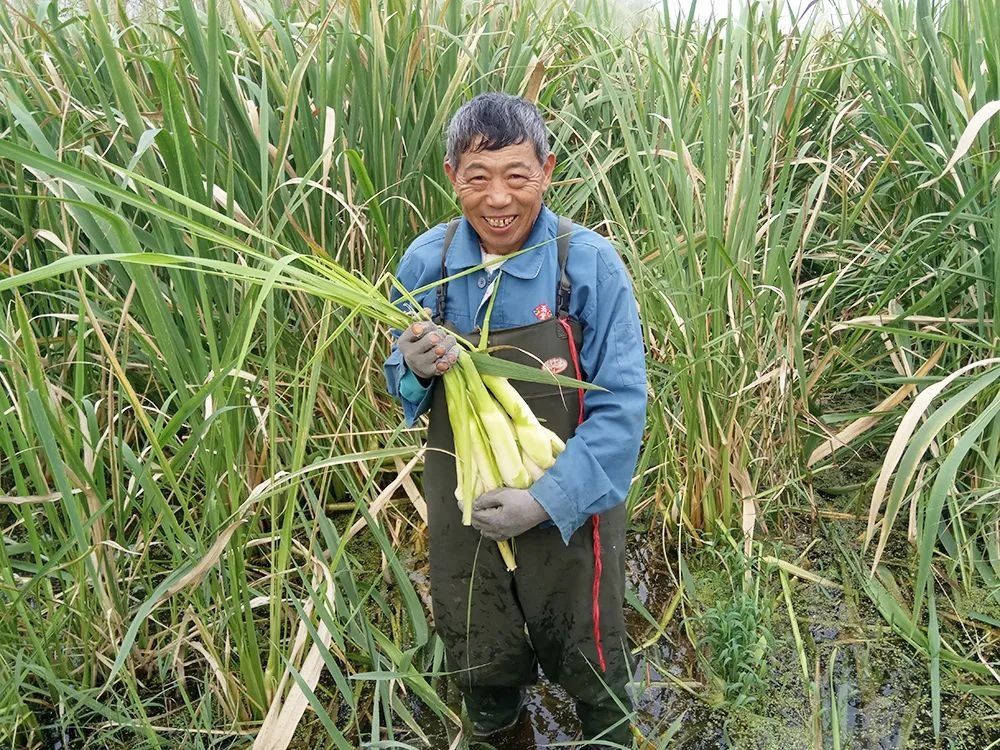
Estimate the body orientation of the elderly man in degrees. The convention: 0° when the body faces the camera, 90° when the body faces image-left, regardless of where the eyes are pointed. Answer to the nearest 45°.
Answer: approximately 0°
